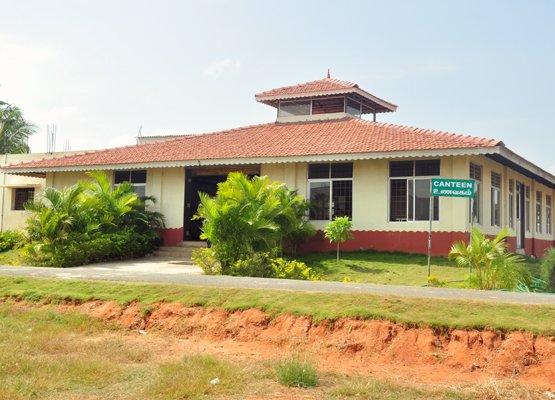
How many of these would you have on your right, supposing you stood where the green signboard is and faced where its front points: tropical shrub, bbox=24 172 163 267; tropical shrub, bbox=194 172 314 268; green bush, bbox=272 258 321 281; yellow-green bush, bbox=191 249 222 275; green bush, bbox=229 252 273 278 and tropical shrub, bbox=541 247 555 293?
5

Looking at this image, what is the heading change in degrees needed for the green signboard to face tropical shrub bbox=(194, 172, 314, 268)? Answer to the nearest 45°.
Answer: approximately 90° to its right

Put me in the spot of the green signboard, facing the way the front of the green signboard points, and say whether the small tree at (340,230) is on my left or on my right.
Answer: on my right

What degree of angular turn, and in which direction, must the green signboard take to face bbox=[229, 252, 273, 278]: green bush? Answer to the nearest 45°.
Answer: approximately 90° to its right

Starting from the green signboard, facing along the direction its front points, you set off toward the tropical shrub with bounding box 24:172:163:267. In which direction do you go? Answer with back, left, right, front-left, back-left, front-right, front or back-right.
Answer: right

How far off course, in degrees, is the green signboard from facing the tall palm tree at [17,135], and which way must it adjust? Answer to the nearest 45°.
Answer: approximately 135° to its right

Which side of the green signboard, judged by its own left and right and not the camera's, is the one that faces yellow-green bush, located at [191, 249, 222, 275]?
right

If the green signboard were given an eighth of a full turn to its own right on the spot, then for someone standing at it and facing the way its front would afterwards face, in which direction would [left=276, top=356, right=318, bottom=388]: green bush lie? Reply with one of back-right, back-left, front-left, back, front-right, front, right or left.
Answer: front-left

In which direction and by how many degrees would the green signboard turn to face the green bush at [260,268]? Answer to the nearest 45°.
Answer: approximately 90° to its right

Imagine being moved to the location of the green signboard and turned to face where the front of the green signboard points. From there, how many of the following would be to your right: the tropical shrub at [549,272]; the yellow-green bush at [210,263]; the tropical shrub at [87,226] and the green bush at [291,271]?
3

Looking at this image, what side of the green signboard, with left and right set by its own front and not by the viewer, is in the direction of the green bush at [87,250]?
right

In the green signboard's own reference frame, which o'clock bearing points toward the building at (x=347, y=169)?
The building is roughly at 5 o'clock from the green signboard.

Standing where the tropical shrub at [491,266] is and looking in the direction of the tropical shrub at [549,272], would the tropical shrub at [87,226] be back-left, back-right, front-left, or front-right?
back-left

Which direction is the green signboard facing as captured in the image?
toward the camera
